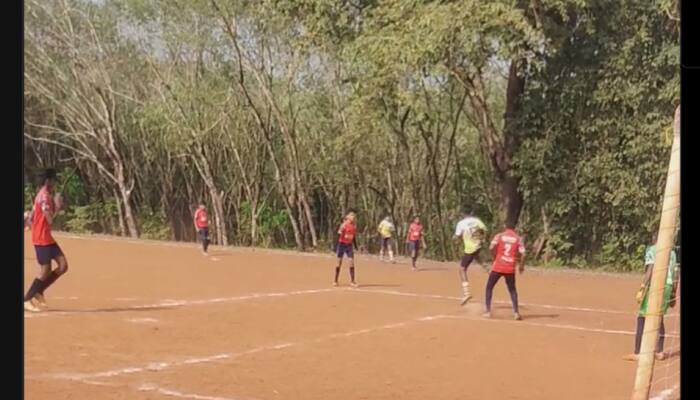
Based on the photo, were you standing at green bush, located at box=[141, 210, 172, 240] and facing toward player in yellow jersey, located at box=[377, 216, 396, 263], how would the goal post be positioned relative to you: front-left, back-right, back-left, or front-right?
front-right

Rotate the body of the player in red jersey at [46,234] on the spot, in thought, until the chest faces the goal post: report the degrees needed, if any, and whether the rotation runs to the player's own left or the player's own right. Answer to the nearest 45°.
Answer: approximately 45° to the player's own right

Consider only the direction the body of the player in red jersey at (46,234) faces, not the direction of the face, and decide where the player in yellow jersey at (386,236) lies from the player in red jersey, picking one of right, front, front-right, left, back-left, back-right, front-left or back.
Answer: front-left

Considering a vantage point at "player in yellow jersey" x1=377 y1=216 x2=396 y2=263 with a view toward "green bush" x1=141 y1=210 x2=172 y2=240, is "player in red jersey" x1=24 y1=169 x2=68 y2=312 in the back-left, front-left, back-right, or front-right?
back-left

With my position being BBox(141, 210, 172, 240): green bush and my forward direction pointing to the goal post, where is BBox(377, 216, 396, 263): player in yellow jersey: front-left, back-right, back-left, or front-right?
front-left

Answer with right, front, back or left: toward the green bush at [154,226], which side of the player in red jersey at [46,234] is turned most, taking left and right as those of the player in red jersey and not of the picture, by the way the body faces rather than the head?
left

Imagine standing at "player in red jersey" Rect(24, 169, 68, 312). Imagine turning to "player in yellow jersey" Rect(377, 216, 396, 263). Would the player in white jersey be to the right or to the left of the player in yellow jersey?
right

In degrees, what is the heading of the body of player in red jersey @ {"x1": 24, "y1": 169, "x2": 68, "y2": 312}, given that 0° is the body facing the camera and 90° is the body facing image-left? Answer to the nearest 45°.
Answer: approximately 270°

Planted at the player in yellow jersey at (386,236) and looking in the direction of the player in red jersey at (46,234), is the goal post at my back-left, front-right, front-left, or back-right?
front-left

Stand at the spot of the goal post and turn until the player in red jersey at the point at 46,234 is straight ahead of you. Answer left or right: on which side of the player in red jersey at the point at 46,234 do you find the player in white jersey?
right

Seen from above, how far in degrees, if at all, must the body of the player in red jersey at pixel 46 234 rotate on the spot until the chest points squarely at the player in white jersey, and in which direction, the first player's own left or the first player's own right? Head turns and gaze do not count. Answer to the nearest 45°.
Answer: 0° — they already face them

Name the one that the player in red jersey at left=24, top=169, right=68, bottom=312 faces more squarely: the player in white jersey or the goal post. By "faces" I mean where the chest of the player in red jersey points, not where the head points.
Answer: the player in white jersey
